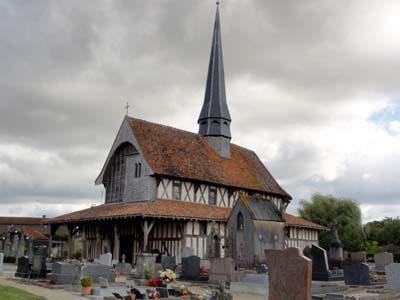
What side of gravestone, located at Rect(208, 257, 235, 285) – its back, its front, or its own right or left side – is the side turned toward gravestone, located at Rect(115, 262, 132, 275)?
right

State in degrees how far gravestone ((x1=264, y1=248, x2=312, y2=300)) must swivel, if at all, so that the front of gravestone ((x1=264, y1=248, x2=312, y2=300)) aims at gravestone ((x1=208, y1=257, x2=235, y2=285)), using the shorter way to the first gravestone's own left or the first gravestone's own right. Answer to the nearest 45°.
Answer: approximately 135° to the first gravestone's own right

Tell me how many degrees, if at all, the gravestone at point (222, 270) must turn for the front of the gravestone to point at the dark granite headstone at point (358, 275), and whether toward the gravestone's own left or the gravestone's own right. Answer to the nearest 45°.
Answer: approximately 135° to the gravestone's own left

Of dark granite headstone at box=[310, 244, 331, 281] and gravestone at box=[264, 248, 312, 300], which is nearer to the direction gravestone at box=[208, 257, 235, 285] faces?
the gravestone

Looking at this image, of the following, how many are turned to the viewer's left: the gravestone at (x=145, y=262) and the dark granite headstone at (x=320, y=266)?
0

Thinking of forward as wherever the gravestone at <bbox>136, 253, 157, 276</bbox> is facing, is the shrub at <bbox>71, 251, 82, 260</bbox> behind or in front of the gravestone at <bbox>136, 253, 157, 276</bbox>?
behind

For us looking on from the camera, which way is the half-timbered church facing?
facing the viewer and to the left of the viewer

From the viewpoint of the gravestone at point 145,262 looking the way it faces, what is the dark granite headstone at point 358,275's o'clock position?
The dark granite headstone is roughly at 10 o'clock from the gravestone.

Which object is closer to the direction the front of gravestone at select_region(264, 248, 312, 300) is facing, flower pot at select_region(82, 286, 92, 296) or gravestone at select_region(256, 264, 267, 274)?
the flower pot

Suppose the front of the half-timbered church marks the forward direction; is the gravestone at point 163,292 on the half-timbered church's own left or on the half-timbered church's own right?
on the half-timbered church's own left

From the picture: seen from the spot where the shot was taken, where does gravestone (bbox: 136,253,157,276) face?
facing the viewer
